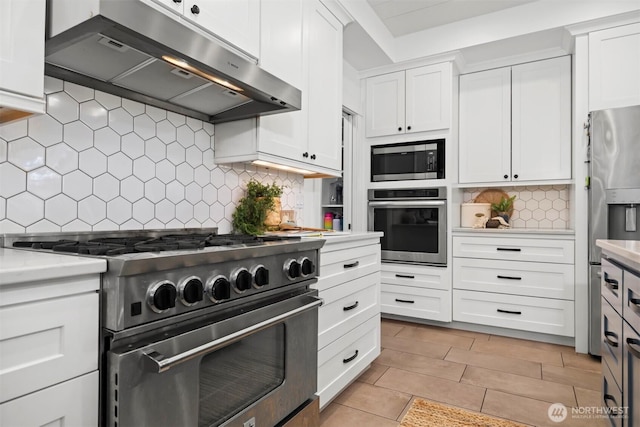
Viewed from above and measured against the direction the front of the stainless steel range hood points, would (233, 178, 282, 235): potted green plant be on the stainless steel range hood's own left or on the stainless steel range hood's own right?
on the stainless steel range hood's own left

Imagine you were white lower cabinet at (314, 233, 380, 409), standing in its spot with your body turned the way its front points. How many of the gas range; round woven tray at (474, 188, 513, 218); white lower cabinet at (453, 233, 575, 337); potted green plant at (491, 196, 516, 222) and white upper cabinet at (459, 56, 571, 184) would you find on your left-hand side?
4

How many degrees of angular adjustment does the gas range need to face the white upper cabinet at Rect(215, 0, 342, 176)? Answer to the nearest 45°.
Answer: approximately 90° to its left

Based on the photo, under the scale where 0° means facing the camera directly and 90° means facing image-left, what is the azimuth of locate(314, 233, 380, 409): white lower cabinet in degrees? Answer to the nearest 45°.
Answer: approximately 315°

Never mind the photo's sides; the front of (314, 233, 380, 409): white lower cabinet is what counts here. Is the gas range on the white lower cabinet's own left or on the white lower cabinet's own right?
on the white lower cabinet's own right
